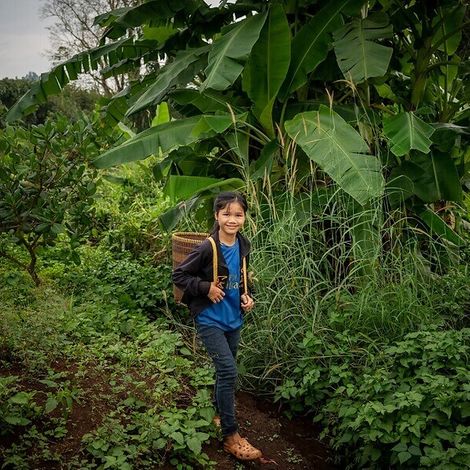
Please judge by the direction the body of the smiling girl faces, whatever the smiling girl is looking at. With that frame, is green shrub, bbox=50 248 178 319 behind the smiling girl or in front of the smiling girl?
behind

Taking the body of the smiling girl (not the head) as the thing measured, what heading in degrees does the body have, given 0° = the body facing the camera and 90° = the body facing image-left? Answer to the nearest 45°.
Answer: approximately 315°

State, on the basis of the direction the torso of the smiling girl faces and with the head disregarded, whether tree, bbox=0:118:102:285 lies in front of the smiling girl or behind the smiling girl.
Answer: behind

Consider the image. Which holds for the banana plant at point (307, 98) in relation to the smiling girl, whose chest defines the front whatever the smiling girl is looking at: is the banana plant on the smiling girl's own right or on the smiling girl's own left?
on the smiling girl's own left

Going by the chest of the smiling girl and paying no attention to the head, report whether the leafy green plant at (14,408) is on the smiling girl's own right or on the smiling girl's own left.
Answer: on the smiling girl's own right
